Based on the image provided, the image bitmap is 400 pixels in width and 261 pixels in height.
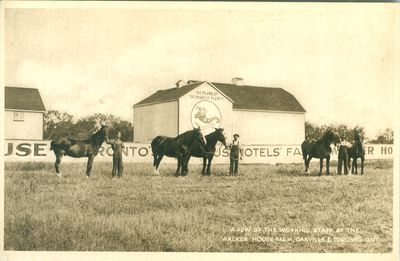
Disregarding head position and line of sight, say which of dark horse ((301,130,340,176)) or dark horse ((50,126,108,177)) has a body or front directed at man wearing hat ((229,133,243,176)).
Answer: dark horse ((50,126,108,177))

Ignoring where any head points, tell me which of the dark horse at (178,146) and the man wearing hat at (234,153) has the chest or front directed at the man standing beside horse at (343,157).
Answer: the dark horse

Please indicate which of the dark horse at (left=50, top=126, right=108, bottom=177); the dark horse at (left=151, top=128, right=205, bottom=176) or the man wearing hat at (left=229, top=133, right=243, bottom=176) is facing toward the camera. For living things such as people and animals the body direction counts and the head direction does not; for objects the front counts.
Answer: the man wearing hat

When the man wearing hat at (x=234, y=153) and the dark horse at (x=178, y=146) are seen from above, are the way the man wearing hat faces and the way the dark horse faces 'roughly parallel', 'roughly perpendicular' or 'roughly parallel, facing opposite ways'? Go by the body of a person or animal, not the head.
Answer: roughly perpendicular

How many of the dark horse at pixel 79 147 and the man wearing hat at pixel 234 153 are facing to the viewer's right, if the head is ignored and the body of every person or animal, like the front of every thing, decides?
1

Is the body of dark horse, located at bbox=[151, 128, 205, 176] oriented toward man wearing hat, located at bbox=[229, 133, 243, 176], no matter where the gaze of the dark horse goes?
yes

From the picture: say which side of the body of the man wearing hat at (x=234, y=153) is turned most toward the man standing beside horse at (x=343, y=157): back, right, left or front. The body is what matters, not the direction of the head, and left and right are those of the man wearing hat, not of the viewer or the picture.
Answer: left

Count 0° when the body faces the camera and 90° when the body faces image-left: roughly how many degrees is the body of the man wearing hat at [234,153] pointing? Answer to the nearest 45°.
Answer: approximately 0°

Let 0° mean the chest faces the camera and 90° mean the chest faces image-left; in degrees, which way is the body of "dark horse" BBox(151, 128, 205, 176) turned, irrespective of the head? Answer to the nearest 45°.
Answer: approximately 270°

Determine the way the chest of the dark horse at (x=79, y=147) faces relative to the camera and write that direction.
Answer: to the viewer's right
